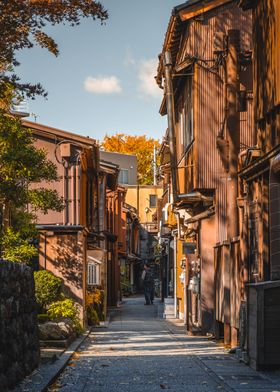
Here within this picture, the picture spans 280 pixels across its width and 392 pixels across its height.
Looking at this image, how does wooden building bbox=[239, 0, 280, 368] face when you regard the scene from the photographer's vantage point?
facing to the left of the viewer

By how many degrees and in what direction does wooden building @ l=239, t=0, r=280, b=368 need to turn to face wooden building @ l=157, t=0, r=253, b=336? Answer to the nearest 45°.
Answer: approximately 90° to its right

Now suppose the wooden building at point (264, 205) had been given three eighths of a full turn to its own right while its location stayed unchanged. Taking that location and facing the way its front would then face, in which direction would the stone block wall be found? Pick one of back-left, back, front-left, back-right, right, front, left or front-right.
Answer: back

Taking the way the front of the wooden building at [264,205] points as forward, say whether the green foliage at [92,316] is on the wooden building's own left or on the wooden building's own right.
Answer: on the wooden building's own right

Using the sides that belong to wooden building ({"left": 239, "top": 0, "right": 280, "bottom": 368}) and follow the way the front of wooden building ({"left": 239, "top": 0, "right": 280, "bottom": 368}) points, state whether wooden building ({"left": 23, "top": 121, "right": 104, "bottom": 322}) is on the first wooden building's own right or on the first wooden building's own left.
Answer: on the first wooden building's own right

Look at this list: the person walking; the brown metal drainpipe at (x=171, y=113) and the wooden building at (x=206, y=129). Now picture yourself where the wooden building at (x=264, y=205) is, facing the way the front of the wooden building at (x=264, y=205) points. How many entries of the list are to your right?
3

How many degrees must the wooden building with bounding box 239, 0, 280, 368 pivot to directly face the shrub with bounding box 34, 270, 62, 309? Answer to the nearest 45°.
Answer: approximately 45° to its right

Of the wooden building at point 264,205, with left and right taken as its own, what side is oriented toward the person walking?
right

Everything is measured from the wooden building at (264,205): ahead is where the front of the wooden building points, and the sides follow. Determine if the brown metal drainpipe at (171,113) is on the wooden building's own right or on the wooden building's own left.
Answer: on the wooden building's own right
